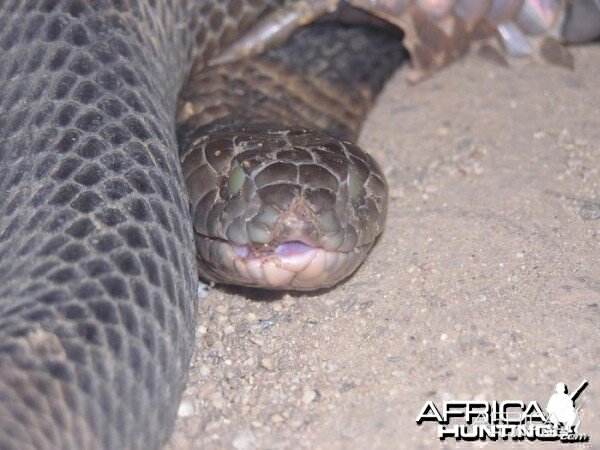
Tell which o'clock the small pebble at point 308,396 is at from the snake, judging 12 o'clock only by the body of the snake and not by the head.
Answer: The small pebble is roughly at 11 o'clock from the snake.

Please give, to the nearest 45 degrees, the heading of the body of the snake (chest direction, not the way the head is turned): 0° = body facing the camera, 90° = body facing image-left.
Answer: approximately 0°

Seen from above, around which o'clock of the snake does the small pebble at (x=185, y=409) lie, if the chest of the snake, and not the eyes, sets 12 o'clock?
The small pebble is roughly at 12 o'clock from the snake.

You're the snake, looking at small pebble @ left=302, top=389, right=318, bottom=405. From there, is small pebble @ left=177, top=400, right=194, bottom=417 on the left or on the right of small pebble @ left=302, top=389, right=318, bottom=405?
right
